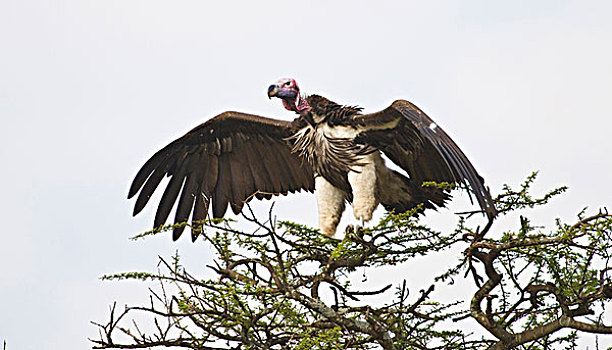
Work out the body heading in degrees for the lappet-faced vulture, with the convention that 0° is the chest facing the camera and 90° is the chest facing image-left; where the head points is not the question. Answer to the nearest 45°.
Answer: approximately 45°
